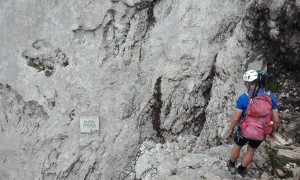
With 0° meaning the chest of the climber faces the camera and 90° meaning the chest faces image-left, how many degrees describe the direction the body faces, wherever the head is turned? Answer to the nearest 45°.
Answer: approximately 135°

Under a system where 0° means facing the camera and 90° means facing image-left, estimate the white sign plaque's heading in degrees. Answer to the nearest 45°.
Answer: approximately 0°

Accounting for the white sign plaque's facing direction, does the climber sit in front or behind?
in front

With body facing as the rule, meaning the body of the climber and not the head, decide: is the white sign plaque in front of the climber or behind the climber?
in front

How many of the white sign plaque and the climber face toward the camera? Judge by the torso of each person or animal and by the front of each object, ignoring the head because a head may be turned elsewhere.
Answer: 1

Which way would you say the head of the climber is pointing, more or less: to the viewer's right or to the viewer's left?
to the viewer's left

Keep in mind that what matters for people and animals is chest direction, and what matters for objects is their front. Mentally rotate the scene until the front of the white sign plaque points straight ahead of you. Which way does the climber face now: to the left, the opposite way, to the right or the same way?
the opposite way

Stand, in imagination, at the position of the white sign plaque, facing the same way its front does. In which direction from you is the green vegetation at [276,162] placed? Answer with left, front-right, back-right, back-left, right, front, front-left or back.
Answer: front-left
